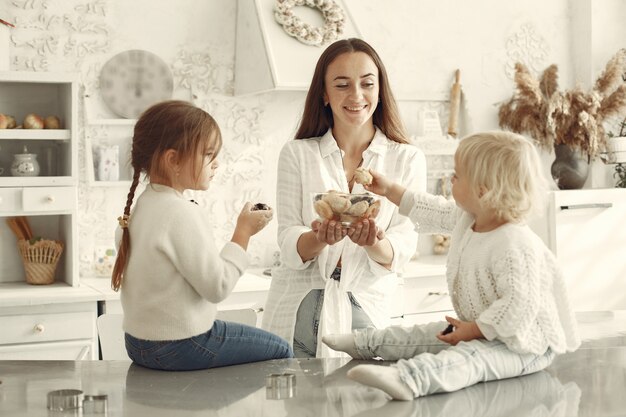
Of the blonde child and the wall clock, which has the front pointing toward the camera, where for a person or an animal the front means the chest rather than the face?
the wall clock

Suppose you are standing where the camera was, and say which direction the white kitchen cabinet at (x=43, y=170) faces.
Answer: facing the viewer

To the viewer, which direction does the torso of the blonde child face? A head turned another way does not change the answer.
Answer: to the viewer's left

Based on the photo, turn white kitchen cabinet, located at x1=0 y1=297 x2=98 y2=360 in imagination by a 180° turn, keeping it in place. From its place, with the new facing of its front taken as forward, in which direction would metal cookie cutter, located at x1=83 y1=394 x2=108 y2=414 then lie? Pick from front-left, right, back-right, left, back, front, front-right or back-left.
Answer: back

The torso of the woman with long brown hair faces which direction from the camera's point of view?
toward the camera

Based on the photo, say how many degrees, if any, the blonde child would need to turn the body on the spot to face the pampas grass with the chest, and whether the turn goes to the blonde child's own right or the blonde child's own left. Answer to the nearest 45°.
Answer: approximately 90° to the blonde child's own right

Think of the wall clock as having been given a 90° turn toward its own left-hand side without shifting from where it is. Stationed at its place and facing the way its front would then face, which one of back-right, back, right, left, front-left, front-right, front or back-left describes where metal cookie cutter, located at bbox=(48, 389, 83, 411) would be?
right

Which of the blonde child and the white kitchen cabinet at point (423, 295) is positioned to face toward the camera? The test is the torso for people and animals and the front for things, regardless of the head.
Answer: the white kitchen cabinet

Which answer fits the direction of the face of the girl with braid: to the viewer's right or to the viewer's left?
to the viewer's right

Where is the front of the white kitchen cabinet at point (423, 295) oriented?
toward the camera

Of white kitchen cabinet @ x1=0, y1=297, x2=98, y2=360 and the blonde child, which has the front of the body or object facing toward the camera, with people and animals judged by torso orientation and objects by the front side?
the white kitchen cabinet

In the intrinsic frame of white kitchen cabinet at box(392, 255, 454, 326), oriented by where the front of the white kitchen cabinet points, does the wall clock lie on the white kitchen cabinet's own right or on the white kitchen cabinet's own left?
on the white kitchen cabinet's own right

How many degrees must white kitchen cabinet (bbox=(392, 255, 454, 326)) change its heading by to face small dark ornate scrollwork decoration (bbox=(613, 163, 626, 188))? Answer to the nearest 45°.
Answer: approximately 135° to its left

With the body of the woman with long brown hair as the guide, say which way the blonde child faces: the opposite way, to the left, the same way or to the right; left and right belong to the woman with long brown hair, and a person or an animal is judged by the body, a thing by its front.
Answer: to the right

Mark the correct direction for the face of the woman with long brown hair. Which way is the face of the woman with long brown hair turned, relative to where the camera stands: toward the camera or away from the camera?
toward the camera

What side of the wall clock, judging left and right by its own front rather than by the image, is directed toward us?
front
